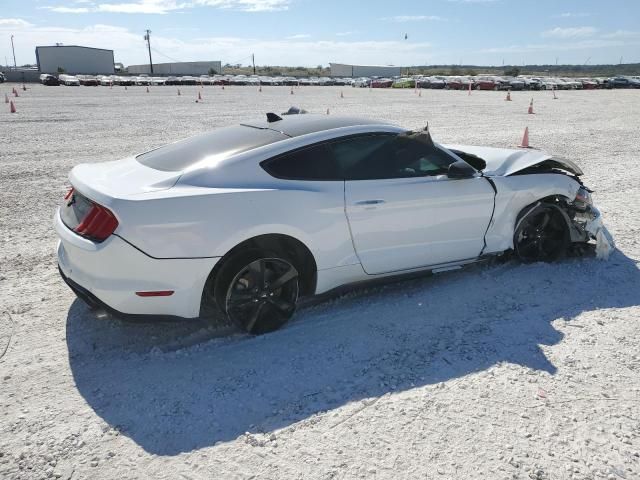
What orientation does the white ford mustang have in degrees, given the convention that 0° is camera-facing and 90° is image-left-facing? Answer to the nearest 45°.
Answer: approximately 225°

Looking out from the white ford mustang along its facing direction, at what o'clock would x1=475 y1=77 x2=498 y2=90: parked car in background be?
The parked car in background is roughly at 11 o'clock from the white ford mustang.

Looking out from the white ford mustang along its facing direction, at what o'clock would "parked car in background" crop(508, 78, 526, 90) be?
The parked car in background is roughly at 11 o'clock from the white ford mustang.
